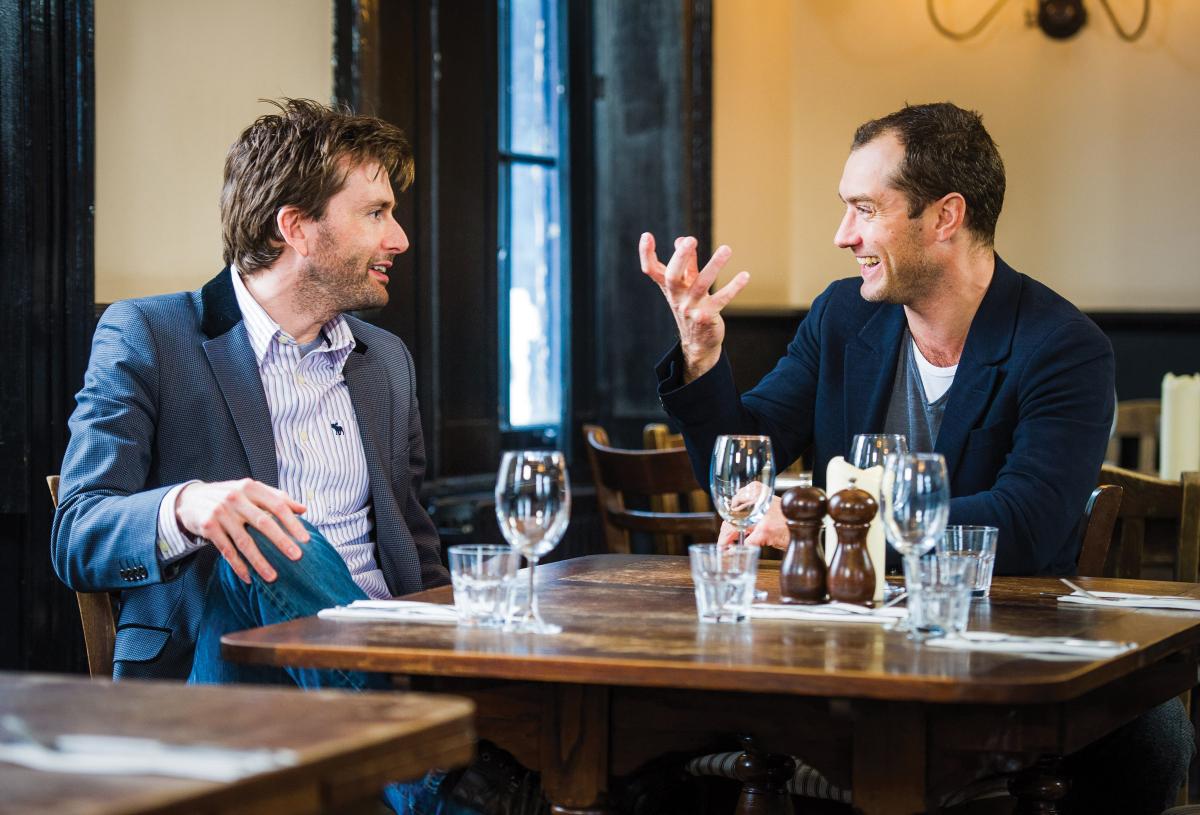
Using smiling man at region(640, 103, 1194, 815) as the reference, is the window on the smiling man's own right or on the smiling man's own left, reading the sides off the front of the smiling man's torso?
on the smiling man's own right

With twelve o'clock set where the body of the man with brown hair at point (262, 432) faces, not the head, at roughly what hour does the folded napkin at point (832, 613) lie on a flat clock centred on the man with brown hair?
The folded napkin is roughly at 12 o'clock from the man with brown hair.

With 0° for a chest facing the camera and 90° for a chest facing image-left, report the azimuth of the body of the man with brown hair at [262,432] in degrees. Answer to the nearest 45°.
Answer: approximately 315°

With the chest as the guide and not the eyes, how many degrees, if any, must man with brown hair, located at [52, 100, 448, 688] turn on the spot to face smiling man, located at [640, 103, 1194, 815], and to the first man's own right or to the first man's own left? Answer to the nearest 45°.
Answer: approximately 45° to the first man's own left

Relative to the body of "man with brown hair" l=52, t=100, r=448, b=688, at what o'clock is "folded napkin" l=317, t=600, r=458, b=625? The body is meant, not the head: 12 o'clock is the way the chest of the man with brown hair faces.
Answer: The folded napkin is roughly at 1 o'clock from the man with brown hair.

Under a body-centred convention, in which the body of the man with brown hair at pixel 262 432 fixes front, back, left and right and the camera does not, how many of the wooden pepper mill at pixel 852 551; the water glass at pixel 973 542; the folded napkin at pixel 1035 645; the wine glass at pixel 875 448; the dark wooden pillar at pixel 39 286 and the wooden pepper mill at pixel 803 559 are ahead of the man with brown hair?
5

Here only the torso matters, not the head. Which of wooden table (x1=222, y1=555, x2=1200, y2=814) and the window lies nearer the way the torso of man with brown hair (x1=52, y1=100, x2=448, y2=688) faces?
the wooden table

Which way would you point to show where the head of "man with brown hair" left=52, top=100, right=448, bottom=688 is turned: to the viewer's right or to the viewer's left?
to the viewer's right
